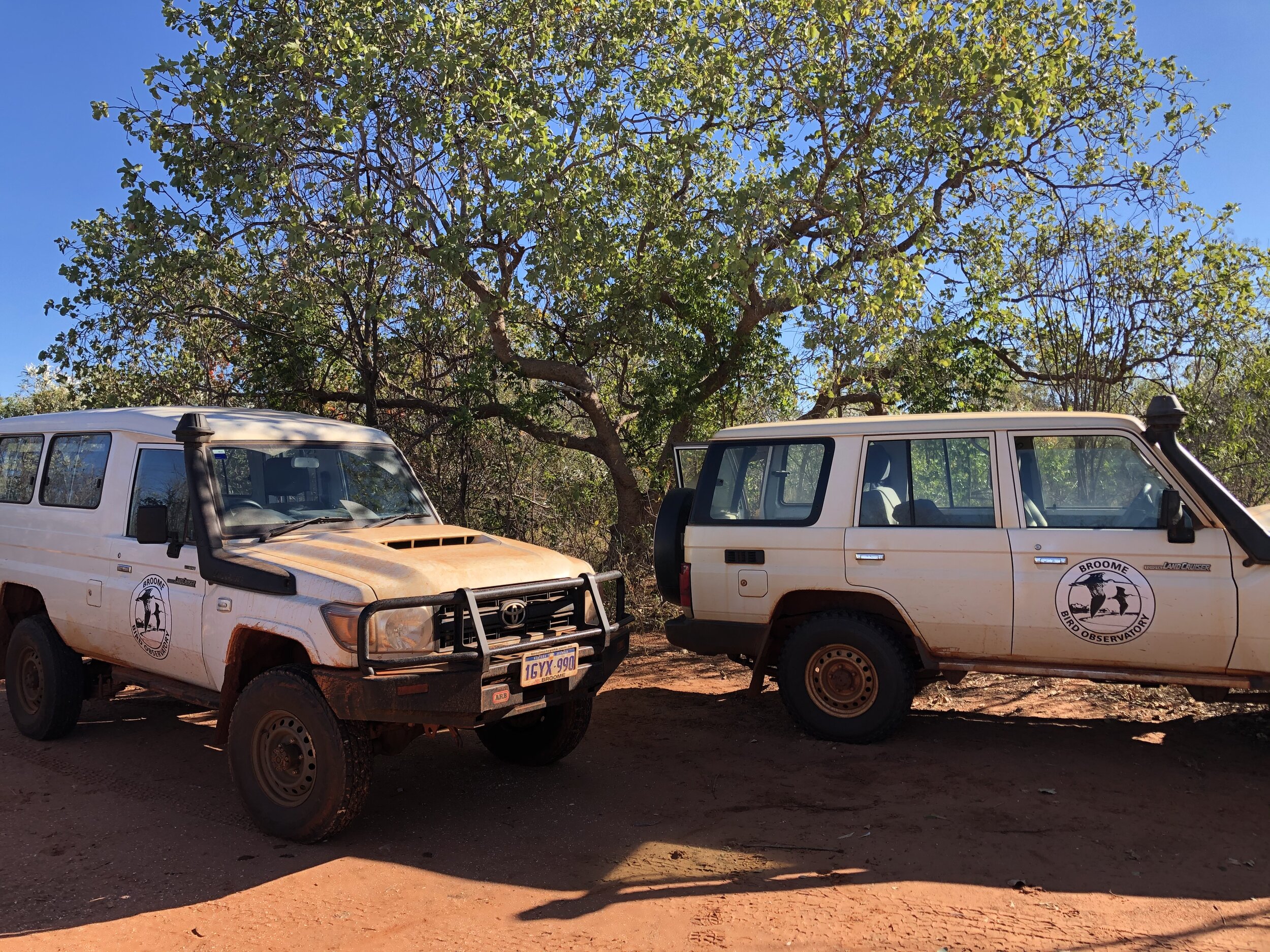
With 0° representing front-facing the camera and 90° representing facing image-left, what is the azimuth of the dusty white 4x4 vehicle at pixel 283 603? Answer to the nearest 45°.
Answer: approximately 315°

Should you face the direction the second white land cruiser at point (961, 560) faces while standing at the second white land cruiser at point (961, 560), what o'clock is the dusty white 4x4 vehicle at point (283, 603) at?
The dusty white 4x4 vehicle is roughly at 5 o'clock from the second white land cruiser.

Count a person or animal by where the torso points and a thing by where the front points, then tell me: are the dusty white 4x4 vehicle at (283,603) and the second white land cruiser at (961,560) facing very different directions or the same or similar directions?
same or similar directions

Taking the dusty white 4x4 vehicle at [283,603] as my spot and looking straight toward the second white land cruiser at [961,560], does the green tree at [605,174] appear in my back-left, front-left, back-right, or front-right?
front-left

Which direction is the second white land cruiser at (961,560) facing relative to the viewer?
to the viewer's right

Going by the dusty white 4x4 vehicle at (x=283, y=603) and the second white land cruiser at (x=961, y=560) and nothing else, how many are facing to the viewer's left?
0

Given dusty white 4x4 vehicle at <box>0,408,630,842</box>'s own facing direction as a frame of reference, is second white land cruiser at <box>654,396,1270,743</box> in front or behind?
in front
